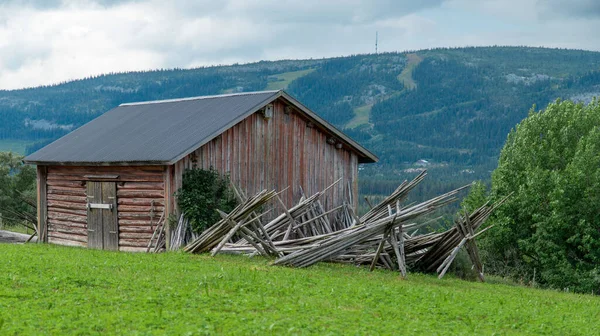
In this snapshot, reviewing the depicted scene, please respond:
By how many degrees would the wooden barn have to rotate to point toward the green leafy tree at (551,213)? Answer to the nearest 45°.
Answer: approximately 180°

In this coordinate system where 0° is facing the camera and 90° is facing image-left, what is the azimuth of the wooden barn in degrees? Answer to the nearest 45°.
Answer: approximately 45°
